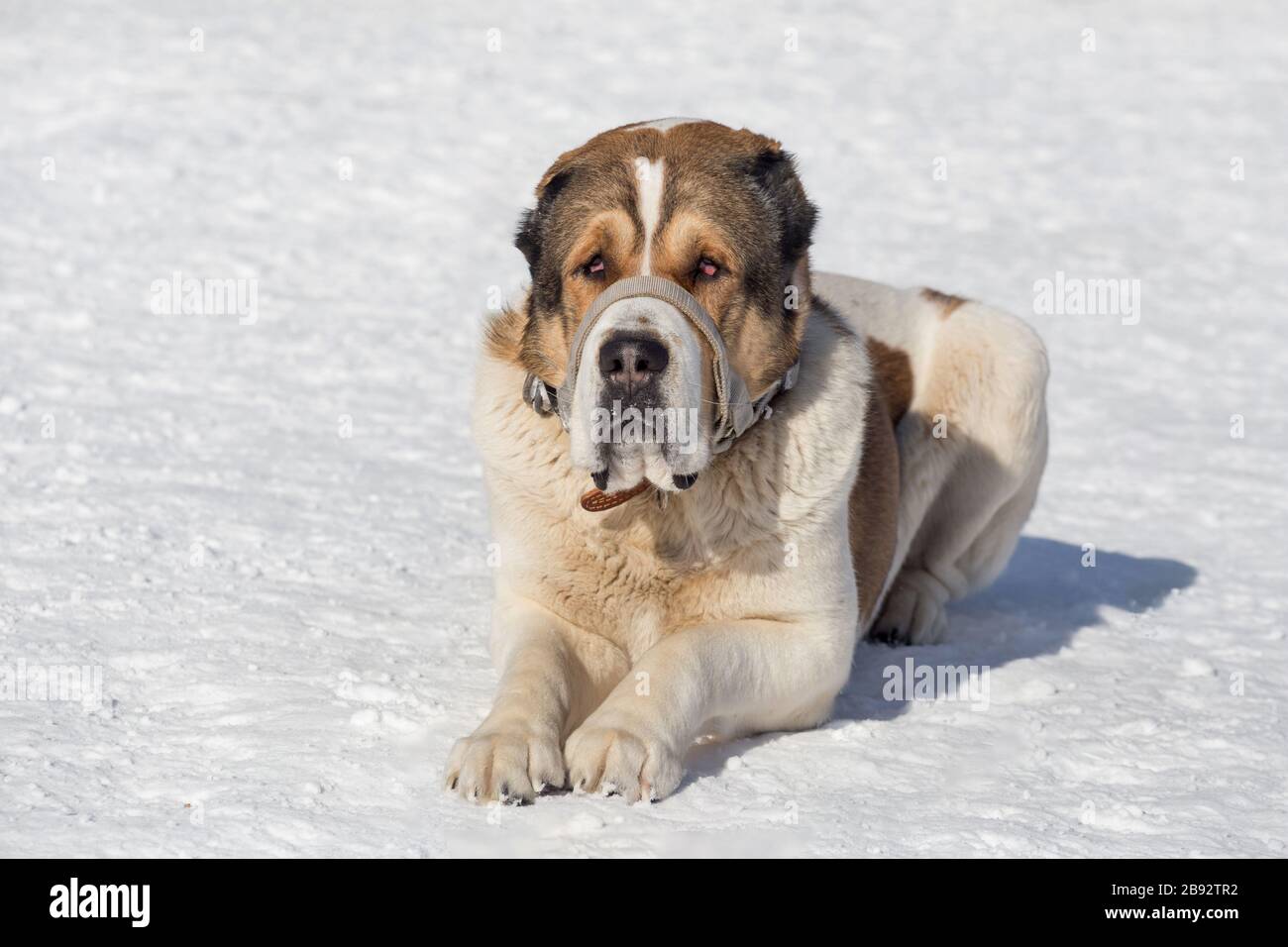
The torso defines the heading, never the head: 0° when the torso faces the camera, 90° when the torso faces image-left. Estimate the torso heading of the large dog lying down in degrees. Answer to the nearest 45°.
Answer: approximately 45°
